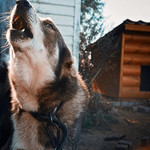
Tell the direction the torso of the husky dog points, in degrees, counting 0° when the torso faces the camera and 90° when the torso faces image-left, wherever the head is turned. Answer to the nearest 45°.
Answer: approximately 45°

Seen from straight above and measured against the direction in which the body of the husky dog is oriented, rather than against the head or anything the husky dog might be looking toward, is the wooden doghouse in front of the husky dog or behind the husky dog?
behind
